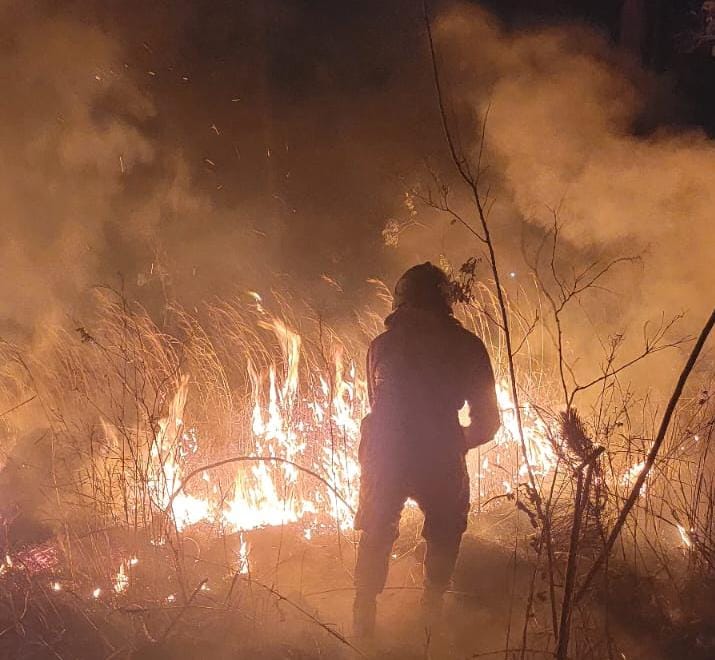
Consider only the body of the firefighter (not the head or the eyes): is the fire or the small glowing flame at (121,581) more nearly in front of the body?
the fire

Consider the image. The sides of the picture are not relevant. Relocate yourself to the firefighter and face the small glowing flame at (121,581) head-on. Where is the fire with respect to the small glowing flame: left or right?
right

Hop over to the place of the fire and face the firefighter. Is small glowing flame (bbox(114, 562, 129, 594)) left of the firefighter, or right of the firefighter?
right

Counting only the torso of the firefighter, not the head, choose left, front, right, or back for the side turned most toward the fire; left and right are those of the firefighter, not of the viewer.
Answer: front

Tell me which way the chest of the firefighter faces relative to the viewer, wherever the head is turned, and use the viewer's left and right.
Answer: facing away from the viewer

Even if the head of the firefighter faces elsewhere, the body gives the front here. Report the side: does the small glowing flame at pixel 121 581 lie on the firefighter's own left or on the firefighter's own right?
on the firefighter's own left

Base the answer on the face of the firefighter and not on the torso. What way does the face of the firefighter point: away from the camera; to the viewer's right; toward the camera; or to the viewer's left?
away from the camera
